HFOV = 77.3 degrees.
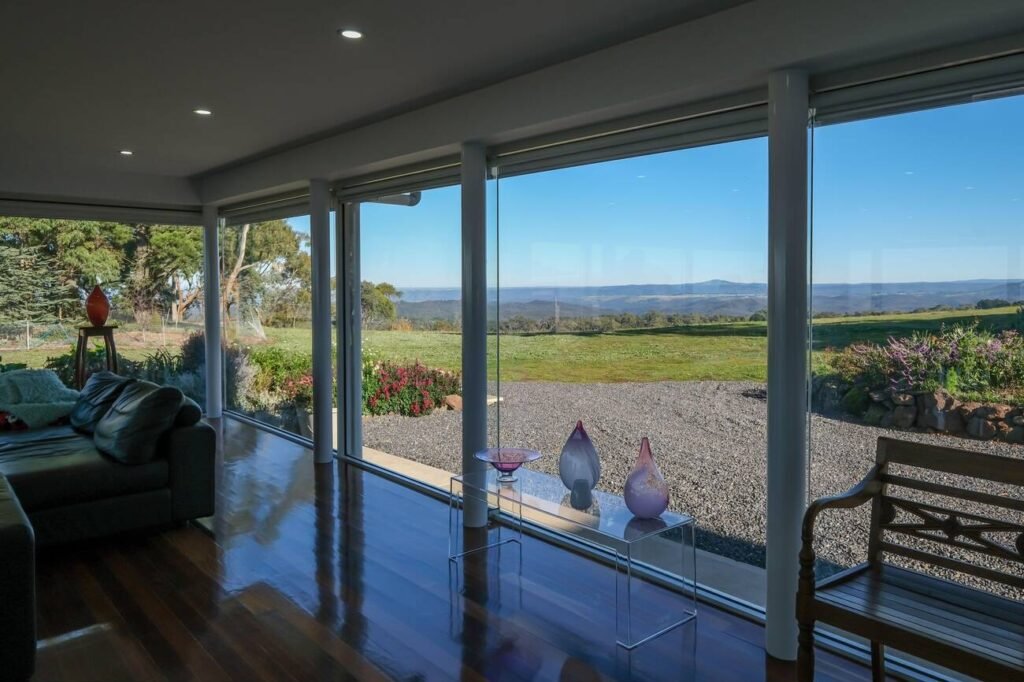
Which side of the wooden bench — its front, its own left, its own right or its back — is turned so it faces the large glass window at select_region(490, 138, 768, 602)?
right

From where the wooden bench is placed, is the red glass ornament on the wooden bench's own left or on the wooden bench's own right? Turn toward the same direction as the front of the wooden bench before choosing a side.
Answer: on the wooden bench's own right

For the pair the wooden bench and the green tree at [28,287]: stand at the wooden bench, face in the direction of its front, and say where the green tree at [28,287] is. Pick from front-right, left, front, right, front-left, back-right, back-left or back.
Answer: front-right

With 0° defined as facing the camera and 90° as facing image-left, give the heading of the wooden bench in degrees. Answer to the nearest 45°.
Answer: approximately 45°

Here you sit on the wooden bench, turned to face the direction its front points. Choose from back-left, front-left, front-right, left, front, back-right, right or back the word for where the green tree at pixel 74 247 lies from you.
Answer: front-right

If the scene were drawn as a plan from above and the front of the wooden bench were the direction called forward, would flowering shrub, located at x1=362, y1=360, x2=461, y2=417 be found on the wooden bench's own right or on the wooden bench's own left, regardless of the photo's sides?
on the wooden bench's own right

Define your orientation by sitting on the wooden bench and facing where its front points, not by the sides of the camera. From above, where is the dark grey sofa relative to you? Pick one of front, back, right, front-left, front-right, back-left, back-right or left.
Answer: front-right

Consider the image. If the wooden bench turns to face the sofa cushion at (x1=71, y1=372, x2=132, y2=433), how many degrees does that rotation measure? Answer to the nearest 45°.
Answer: approximately 45° to its right
